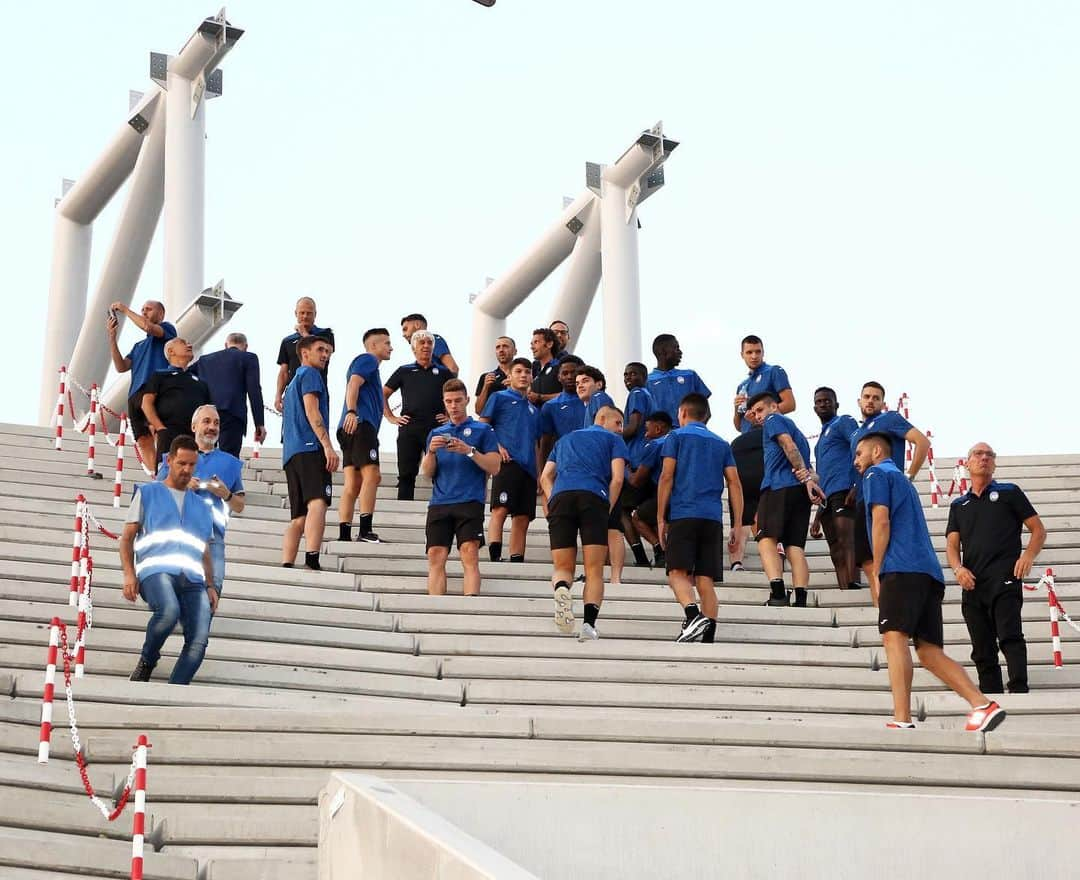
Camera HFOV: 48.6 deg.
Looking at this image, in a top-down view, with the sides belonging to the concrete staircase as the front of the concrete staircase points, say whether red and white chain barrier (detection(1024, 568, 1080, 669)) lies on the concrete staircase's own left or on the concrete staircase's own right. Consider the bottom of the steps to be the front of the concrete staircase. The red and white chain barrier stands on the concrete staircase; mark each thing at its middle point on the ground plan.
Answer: on the concrete staircase's own left

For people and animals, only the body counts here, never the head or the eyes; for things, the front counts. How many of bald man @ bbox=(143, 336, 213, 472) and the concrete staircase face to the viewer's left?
0

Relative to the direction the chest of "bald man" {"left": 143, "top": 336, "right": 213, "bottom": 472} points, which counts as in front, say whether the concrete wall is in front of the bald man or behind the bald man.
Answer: in front

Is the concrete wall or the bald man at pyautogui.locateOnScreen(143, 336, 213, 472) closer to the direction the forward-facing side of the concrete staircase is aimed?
the concrete wall

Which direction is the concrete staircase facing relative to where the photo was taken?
toward the camera

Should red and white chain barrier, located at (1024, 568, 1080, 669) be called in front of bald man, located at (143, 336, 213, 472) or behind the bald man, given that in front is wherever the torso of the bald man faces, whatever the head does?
in front

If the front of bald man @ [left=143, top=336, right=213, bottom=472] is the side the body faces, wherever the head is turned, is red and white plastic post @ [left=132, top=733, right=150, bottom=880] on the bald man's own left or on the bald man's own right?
on the bald man's own right
